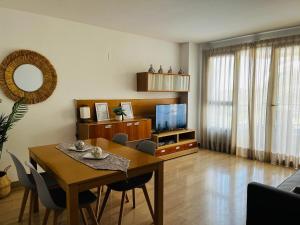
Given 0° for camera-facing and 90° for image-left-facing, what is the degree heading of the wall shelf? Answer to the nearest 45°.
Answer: approximately 315°

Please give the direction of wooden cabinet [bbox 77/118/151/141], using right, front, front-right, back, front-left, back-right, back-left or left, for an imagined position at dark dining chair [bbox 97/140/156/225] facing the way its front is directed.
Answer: back-right

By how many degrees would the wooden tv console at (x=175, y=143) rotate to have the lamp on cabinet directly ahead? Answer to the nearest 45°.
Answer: approximately 90° to its right

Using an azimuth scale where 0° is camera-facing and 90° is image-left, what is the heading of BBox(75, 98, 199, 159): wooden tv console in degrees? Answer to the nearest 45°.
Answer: approximately 315°

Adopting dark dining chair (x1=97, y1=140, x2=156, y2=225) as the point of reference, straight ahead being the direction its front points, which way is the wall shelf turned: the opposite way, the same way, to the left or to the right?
to the left

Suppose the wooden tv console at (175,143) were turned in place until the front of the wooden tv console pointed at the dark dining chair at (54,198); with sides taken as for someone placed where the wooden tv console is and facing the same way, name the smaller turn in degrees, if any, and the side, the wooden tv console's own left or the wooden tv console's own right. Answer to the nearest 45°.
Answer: approximately 45° to the wooden tv console's own right

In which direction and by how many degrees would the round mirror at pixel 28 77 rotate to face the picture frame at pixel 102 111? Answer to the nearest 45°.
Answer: approximately 90° to its left

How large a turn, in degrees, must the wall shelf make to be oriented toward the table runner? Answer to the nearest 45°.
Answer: approximately 45° to its right

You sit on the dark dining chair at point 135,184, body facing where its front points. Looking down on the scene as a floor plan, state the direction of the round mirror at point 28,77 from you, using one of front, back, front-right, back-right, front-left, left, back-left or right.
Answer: right
